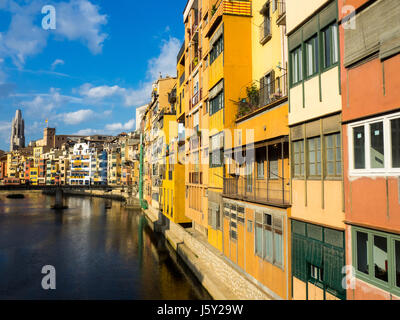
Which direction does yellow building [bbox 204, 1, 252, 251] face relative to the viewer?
to the viewer's left

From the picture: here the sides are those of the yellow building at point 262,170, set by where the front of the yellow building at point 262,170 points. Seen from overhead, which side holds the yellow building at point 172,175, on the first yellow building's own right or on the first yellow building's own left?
on the first yellow building's own right

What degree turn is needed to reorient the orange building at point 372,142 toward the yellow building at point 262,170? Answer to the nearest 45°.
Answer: approximately 90° to its right

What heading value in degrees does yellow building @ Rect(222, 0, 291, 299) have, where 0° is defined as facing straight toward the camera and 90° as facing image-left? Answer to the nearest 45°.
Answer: approximately 45°

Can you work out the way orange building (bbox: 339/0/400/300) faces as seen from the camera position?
facing the viewer and to the left of the viewer

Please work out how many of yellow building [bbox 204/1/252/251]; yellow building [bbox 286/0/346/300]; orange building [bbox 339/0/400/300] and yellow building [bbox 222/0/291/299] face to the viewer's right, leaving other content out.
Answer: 0

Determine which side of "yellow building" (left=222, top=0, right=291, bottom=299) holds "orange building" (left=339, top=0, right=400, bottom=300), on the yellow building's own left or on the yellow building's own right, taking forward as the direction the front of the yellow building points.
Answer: on the yellow building's own left

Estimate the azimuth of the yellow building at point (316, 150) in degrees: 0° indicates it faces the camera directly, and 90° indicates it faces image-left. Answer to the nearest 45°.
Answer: approximately 45°

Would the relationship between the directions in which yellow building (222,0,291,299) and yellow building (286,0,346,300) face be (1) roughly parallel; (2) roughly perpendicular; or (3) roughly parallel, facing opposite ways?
roughly parallel

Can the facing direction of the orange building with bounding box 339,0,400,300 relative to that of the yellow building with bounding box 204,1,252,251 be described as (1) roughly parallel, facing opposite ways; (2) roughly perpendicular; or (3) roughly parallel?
roughly parallel

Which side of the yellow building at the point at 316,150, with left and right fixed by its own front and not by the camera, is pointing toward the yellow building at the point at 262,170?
right

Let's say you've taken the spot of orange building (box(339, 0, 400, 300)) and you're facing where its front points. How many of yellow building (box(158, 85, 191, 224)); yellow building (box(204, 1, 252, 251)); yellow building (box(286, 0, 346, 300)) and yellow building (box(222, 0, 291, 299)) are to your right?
4
